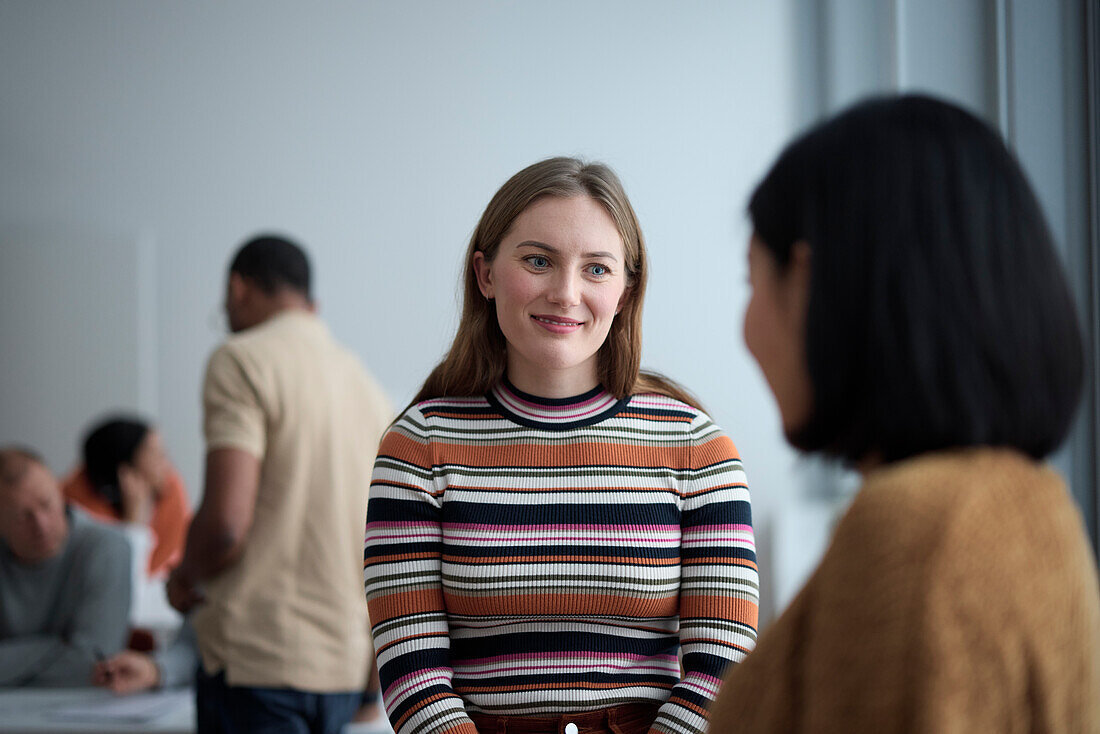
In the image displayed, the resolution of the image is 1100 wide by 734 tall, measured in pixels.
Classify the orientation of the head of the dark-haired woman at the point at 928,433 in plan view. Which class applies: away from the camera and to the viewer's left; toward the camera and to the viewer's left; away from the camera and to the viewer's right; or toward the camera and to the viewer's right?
away from the camera and to the viewer's left

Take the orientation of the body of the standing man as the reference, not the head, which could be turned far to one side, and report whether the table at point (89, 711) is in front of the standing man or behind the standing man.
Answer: in front

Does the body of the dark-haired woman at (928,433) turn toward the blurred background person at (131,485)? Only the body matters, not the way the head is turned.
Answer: yes

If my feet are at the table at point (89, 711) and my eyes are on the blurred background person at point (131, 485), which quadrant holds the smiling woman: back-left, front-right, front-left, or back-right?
back-right

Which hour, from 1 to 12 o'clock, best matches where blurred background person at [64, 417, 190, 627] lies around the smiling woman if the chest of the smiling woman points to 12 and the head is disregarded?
The blurred background person is roughly at 5 o'clock from the smiling woman.

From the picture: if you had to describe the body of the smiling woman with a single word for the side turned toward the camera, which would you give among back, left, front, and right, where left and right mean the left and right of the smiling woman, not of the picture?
front

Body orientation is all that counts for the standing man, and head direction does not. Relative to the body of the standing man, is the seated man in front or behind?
in front

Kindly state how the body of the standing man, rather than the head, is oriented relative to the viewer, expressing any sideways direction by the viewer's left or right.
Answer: facing away from the viewer and to the left of the viewer

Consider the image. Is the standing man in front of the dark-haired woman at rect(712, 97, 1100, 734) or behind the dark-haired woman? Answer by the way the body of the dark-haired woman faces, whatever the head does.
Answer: in front

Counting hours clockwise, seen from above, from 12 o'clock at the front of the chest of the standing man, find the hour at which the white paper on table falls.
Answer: The white paper on table is roughly at 12 o'clock from the standing man.

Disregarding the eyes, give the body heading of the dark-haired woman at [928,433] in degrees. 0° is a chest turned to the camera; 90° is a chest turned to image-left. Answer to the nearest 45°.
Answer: approximately 135°

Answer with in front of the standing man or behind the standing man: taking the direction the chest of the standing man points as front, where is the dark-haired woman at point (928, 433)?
behind

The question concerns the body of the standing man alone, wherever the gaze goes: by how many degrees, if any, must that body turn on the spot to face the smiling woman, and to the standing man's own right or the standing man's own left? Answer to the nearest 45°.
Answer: approximately 135° to the standing man's own left

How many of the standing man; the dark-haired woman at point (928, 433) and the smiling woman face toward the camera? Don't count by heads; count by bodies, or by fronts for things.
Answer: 1

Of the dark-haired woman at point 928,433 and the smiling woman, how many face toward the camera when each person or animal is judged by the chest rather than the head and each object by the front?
1

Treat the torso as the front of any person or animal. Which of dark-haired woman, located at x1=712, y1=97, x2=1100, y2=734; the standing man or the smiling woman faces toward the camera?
the smiling woman

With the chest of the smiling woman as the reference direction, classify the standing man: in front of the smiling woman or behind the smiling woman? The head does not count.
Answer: behind
